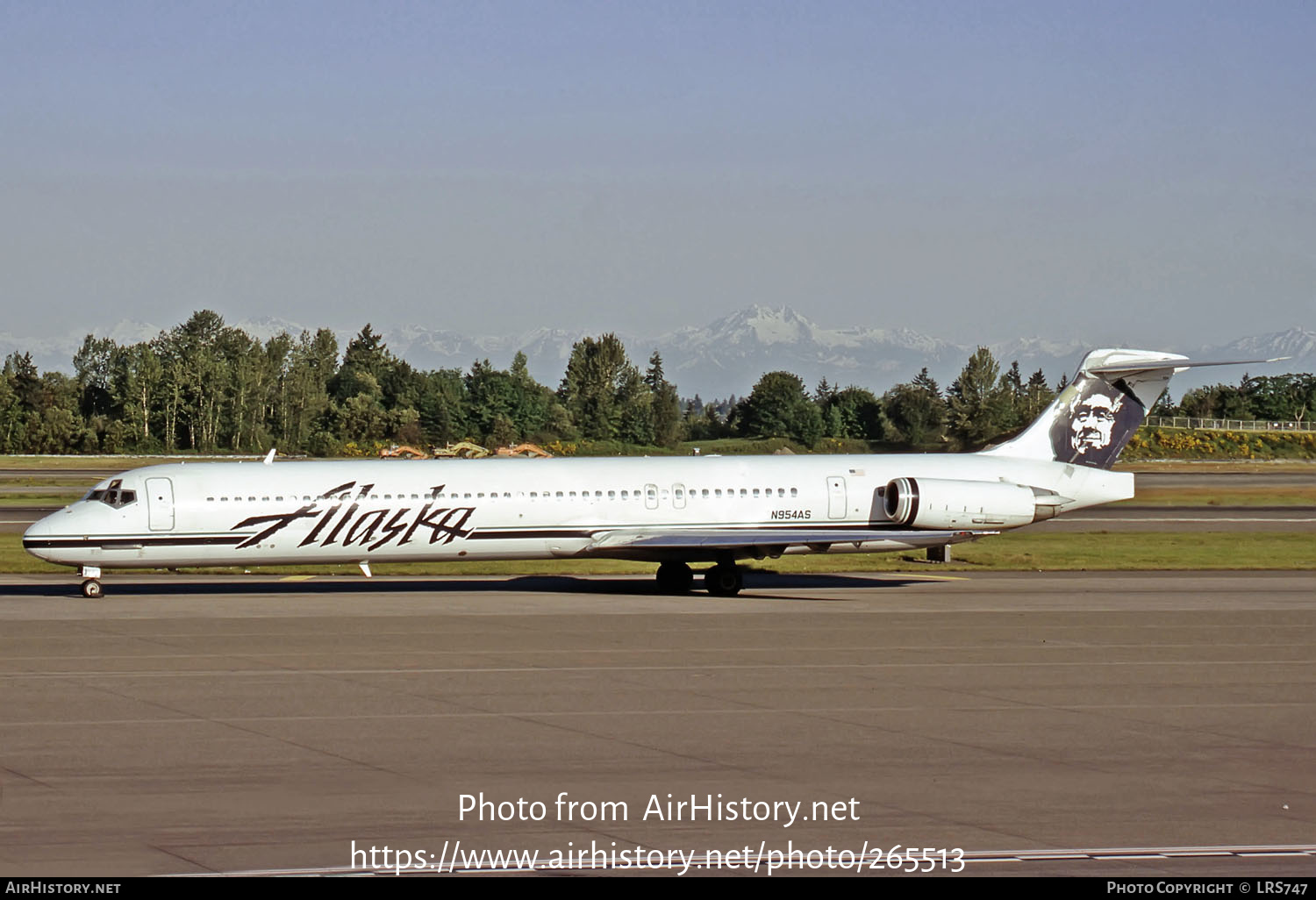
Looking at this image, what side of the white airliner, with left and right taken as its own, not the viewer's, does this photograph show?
left
